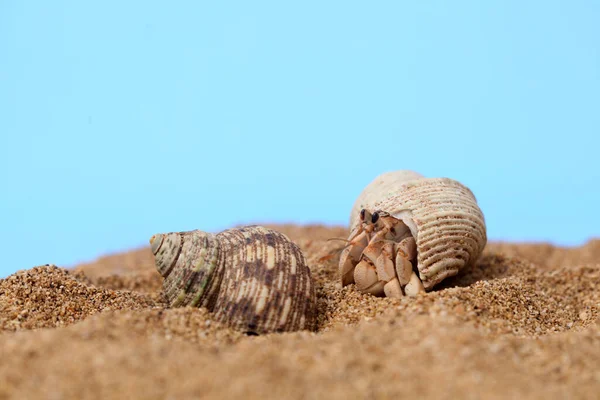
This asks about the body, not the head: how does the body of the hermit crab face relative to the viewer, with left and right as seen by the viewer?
facing the viewer and to the left of the viewer

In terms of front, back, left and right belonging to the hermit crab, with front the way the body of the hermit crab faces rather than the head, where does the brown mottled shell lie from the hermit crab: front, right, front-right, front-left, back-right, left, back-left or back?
front
